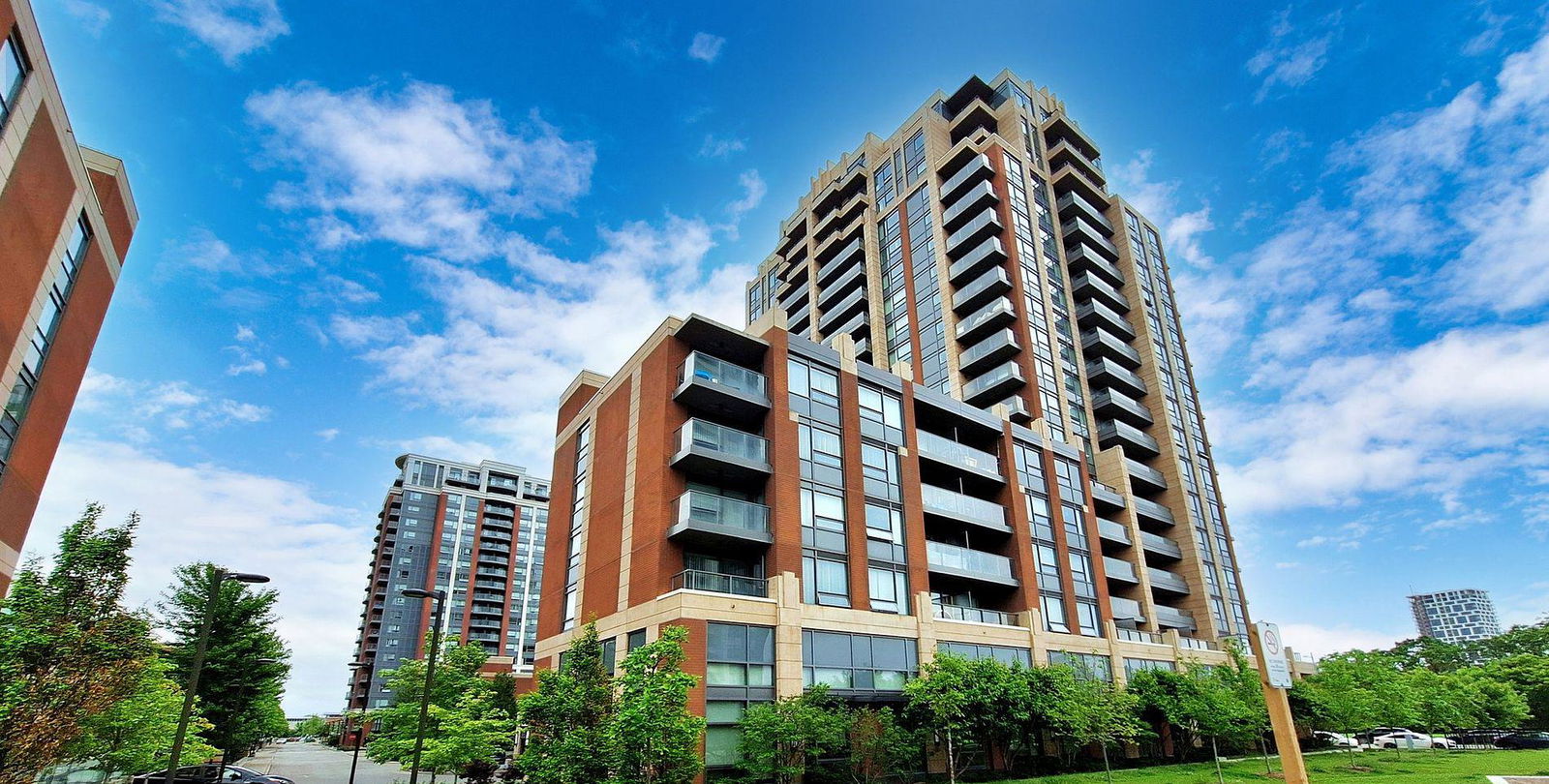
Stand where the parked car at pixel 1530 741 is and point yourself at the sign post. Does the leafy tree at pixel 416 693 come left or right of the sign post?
right
